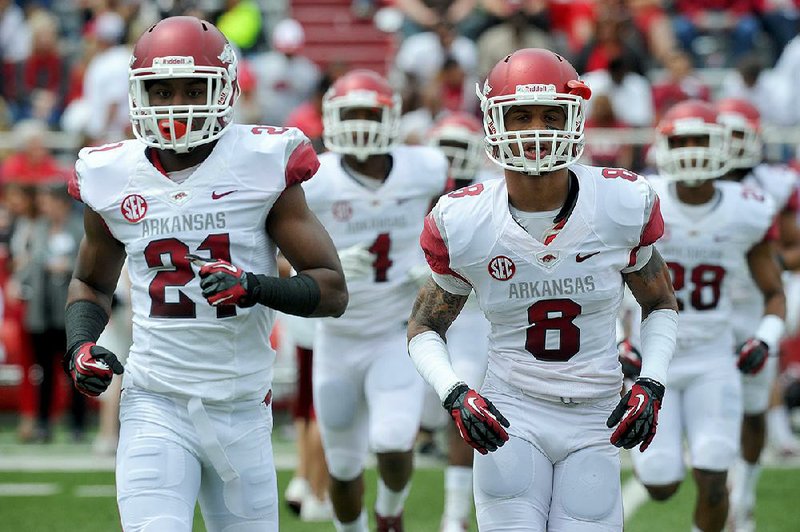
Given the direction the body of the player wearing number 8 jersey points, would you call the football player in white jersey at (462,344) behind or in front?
behind

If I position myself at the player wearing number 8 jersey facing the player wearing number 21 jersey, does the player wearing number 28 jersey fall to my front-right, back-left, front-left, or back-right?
back-right

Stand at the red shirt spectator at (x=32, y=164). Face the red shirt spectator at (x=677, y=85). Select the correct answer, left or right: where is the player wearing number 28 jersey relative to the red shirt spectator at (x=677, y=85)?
right

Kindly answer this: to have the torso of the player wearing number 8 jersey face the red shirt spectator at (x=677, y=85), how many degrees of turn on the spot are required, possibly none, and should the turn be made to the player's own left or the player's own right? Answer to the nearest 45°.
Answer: approximately 180°

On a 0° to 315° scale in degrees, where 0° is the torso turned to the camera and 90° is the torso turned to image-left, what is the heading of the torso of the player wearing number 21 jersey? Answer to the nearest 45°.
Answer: approximately 0°

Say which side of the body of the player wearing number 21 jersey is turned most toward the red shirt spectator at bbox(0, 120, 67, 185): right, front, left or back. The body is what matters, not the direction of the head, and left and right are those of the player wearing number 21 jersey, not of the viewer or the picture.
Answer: back
